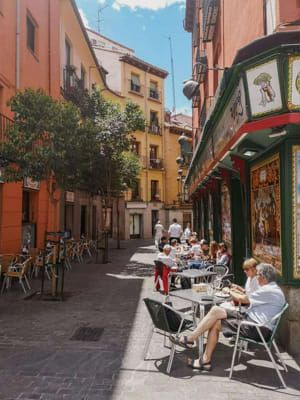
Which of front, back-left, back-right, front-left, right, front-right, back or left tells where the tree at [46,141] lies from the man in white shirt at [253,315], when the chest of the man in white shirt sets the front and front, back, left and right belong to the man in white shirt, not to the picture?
front-right

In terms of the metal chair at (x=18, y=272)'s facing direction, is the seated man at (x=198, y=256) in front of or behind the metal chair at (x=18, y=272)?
behind

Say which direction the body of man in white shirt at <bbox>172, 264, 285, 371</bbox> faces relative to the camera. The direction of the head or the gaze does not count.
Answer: to the viewer's left

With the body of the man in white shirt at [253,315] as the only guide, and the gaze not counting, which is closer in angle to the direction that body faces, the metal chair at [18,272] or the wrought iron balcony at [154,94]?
the metal chair

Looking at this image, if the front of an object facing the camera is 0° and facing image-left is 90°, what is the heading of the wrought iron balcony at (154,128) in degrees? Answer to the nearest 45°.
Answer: approximately 315°

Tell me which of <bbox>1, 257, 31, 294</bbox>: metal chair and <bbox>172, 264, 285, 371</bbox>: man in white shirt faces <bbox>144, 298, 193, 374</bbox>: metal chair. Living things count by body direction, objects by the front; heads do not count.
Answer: the man in white shirt

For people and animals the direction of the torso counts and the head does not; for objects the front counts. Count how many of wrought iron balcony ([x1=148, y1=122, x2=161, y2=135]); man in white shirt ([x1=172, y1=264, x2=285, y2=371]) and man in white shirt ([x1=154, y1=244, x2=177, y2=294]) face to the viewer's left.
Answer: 1
